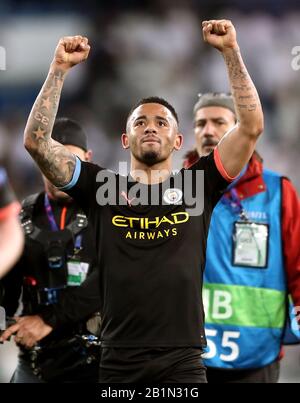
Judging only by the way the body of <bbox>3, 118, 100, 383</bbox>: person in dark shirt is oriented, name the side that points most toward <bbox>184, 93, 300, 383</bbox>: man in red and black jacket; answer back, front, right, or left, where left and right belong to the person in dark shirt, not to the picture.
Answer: left

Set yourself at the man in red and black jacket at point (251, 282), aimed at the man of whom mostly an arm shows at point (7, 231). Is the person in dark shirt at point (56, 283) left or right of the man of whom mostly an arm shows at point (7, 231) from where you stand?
right

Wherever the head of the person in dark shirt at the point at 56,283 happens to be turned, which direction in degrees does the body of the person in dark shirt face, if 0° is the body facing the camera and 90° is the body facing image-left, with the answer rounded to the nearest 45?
approximately 0°

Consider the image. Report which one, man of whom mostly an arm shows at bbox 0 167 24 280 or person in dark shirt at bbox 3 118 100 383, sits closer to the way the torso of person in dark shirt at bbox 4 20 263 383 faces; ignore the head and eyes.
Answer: the man of whom mostly an arm shows

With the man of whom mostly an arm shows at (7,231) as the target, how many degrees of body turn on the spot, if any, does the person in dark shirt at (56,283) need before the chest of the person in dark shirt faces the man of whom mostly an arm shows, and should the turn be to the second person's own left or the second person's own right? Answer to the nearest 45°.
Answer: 0° — they already face them

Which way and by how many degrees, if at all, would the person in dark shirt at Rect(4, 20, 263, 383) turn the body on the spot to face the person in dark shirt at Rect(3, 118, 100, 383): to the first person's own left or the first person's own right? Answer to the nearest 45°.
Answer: approximately 135° to the first person's own right

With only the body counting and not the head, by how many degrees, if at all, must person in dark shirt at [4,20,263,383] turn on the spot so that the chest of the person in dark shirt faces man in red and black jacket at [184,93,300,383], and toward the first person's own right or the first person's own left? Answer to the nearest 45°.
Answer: approximately 135° to the first person's own left

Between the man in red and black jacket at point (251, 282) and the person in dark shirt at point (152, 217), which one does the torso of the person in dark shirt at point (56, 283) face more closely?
the person in dark shirt

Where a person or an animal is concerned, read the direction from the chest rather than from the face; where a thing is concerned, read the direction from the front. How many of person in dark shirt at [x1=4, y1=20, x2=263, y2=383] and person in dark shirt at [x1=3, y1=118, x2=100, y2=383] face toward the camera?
2
